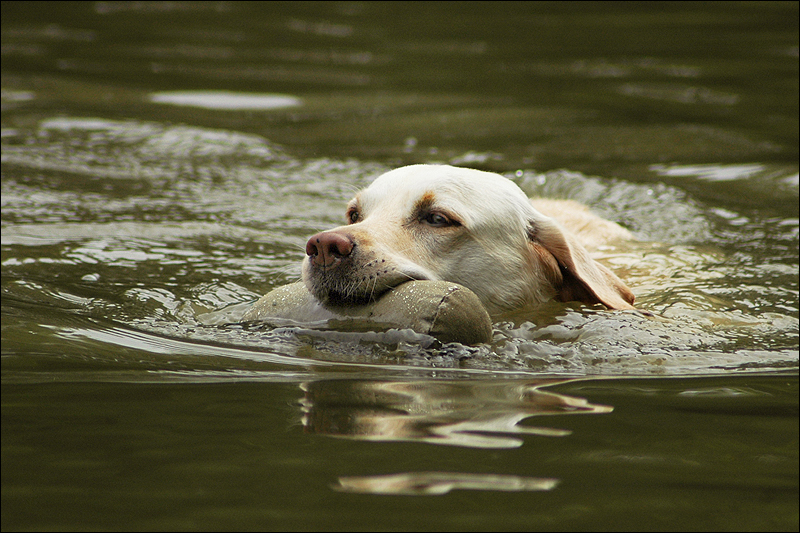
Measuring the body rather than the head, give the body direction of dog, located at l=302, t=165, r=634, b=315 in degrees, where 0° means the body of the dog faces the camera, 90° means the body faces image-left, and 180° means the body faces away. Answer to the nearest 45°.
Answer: approximately 45°
